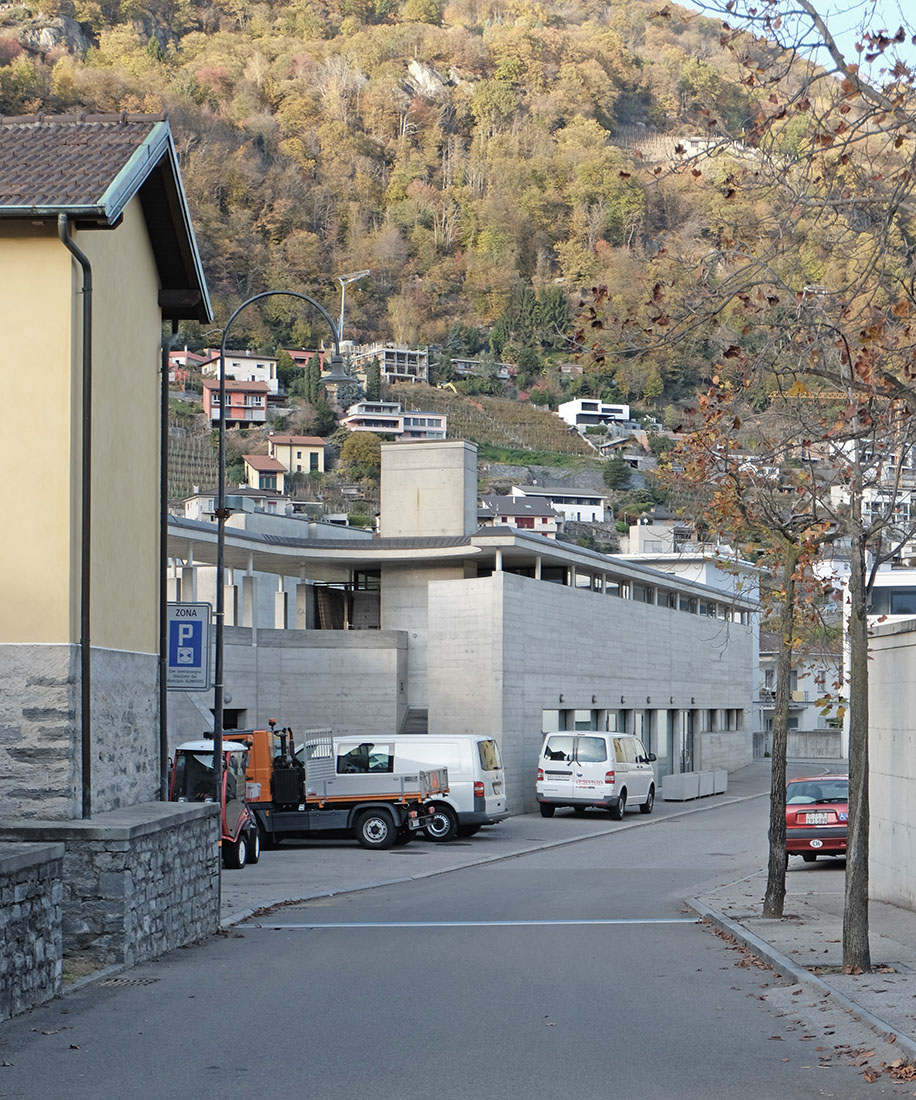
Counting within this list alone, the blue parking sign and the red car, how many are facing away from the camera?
1

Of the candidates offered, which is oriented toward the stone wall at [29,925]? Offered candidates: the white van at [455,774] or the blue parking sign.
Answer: the blue parking sign

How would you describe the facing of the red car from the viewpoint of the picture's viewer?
facing away from the viewer

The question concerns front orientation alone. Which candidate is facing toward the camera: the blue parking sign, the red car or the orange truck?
the blue parking sign

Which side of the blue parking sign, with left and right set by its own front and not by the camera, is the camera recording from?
front

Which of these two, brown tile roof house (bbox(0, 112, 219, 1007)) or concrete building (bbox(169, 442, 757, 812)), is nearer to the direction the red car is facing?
the concrete building

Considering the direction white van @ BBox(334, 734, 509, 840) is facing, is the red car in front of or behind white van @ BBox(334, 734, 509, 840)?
behind

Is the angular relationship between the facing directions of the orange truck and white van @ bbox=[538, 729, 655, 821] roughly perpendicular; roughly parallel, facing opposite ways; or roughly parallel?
roughly perpendicular

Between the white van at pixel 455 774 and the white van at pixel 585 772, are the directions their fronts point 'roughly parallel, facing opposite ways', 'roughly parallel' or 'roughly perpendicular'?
roughly perpendicular

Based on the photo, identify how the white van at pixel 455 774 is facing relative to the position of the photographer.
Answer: facing away from the viewer and to the left of the viewer

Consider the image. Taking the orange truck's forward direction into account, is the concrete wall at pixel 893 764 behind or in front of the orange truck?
behind

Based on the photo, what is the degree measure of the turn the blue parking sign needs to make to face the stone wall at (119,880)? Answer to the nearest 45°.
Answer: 0° — it already faces it

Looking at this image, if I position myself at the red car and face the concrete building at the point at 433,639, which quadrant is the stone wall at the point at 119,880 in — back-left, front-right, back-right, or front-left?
back-left
